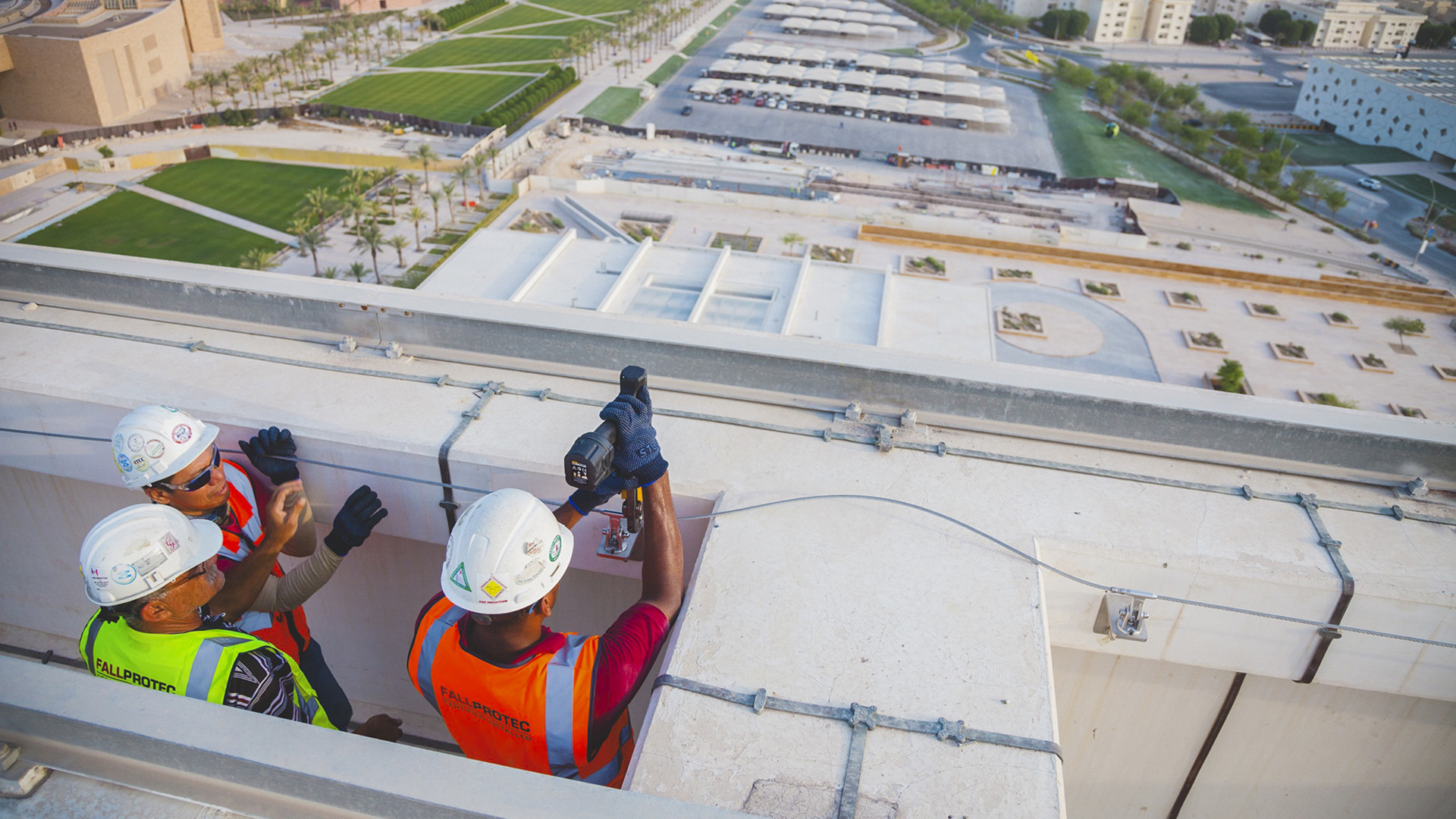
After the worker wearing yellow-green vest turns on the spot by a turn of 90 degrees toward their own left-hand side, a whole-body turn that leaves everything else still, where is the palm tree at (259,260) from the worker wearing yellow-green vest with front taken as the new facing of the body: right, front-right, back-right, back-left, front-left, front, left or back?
front-right

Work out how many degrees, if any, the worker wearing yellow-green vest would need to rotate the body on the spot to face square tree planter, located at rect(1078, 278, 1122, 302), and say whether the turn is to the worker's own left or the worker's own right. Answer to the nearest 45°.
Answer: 0° — they already face it

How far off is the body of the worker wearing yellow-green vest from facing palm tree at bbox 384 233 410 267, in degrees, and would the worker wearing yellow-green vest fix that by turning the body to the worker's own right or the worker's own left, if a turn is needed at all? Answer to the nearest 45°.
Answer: approximately 45° to the worker's own left

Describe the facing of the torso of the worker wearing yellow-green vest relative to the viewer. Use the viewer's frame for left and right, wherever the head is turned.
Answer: facing away from the viewer and to the right of the viewer

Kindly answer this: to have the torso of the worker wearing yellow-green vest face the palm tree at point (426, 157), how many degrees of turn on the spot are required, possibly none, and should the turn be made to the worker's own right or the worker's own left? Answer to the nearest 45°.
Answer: approximately 45° to the worker's own left

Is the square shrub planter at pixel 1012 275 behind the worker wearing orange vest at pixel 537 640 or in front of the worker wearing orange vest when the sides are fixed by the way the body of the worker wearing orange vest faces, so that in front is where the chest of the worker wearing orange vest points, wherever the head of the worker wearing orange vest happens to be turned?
in front

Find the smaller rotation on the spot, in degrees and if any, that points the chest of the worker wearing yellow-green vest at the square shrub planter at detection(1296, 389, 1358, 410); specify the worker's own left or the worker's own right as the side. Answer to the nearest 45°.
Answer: approximately 45° to the worker's own right

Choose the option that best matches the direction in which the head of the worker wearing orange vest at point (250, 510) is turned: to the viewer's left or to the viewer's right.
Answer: to the viewer's right

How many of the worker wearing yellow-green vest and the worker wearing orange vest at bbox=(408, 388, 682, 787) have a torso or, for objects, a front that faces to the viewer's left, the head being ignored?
0

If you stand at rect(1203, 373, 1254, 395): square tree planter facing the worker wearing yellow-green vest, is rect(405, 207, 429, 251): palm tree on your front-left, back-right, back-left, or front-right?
front-right

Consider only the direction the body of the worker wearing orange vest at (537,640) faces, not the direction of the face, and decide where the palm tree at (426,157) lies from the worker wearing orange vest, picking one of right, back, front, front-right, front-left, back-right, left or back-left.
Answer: front-left

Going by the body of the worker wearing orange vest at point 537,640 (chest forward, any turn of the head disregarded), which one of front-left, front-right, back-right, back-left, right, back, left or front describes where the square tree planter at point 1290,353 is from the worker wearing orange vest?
front

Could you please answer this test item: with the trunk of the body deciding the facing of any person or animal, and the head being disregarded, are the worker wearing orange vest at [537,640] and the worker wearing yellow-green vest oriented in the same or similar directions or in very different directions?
same or similar directions

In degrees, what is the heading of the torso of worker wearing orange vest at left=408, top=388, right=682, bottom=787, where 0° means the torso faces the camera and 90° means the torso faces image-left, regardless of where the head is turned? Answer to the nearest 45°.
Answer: approximately 225°
